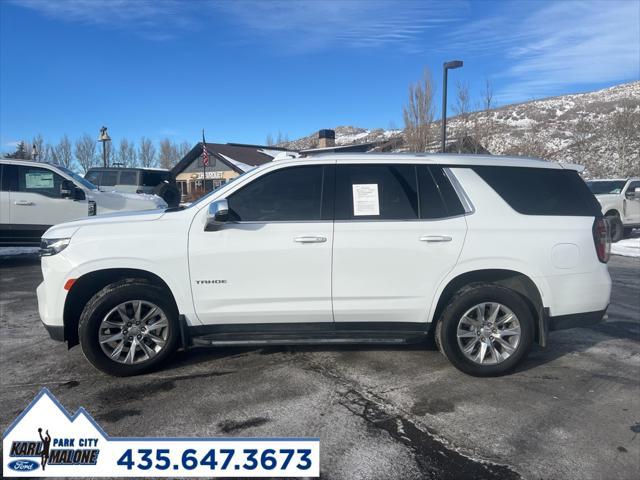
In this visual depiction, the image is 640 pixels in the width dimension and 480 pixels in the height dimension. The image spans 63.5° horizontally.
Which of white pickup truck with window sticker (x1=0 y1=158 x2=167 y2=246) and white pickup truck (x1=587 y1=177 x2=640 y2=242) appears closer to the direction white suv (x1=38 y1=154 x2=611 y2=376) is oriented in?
the white pickup truck with window sticker

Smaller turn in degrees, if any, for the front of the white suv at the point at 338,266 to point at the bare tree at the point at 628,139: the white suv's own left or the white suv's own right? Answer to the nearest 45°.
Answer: approximately 135° to the white suv's own right

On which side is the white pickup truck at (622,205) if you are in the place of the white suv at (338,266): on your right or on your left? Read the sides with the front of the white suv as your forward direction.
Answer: on your right

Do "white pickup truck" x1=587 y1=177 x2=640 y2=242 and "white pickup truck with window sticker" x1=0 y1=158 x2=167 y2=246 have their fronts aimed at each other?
yes

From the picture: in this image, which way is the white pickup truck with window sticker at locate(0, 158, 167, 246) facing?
to the viewer's right

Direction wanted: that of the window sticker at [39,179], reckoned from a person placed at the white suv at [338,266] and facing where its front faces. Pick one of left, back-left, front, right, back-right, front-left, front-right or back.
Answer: front-right

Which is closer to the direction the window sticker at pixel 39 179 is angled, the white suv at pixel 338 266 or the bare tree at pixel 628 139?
the white suv

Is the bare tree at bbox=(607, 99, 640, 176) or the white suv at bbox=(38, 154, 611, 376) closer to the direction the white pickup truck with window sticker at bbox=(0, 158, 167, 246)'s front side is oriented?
the bare tree

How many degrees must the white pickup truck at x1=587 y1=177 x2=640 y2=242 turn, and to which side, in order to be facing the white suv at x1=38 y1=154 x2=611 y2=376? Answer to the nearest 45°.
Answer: approximately 45° to its left

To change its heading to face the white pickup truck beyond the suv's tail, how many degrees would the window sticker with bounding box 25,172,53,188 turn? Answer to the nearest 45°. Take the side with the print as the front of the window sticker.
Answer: approximately 90° to its left

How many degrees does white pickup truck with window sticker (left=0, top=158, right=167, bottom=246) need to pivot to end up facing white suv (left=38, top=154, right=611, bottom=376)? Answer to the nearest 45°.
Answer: approximately 90° to its right

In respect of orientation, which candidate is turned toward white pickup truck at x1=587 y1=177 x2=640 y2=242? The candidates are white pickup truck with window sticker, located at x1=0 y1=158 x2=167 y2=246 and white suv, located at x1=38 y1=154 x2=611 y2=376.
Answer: white pickup truck with window sticker, located at x1=0 y1=158 x2=167 y2=246

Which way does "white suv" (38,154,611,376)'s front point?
to the viewer's left

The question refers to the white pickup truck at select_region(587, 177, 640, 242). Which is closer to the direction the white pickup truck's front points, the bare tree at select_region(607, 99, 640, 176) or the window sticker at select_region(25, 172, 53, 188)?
the window sticker
